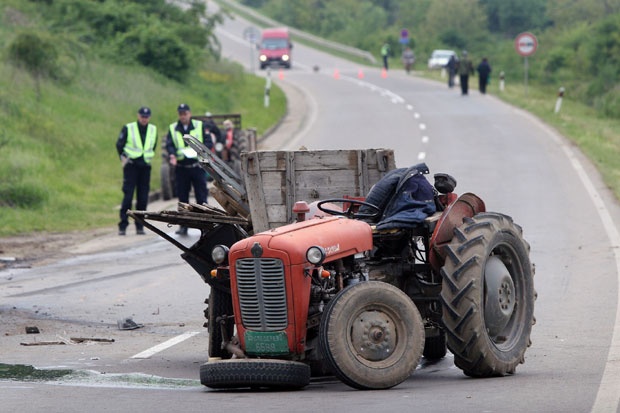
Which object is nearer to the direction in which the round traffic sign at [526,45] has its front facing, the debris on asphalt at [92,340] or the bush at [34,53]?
the debris on asphalt

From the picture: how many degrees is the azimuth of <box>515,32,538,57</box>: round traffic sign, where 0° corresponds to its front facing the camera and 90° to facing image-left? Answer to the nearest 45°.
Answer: approximately 0°

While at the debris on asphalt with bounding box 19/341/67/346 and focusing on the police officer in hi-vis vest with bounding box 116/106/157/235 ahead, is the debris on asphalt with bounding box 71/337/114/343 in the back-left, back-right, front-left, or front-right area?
front-right

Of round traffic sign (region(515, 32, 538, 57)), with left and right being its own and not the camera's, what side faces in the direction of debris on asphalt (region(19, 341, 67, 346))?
front

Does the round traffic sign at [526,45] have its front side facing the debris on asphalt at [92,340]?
yes

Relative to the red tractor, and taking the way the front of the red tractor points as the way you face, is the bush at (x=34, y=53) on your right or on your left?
on your right

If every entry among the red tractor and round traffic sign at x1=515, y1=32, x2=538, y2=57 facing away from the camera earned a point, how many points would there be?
0

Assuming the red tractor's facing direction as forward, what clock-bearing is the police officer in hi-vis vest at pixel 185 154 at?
The police officer in hi-vis vest is roughly at 4 o'clock from the red tractor.

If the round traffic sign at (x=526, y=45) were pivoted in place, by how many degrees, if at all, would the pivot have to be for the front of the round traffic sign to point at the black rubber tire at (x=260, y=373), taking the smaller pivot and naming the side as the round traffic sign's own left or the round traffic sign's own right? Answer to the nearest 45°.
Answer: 0° — it already faces it

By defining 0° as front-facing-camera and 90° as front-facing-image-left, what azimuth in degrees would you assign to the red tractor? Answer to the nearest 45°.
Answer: approximately 45°

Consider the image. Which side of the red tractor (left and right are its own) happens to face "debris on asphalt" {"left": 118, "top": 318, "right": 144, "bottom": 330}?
right

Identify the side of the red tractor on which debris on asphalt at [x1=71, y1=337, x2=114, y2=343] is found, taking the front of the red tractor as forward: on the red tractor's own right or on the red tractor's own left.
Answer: on the red tractor's own right

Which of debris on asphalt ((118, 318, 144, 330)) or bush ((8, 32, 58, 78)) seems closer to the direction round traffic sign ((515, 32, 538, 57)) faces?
the debris on asphalt

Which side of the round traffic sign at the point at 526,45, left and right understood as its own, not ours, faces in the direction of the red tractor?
front

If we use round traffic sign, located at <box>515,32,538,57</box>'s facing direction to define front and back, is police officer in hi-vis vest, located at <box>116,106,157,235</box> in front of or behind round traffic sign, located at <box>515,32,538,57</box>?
in front
